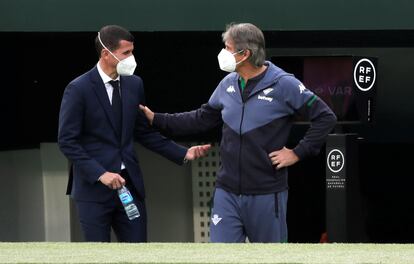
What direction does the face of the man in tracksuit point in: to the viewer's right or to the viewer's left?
to the viewer's left

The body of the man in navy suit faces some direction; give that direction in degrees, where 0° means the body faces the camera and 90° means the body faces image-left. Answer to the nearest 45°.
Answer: approximately 315°

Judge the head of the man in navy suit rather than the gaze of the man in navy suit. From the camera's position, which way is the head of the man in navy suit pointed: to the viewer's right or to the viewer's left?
to the viewer's right
